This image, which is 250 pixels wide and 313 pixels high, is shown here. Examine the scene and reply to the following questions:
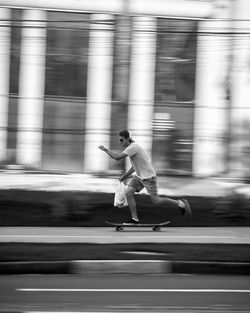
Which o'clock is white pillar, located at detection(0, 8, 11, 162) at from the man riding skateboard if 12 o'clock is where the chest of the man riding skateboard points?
The white pillar is roughly at 2 o'clock from the man riding skateboard.

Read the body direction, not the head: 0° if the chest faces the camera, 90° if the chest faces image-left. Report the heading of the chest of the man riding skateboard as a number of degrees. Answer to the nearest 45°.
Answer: approximately 90°

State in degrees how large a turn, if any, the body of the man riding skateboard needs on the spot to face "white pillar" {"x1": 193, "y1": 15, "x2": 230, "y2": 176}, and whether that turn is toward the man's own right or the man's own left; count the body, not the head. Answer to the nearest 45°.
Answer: approximately 90° to the man's own right

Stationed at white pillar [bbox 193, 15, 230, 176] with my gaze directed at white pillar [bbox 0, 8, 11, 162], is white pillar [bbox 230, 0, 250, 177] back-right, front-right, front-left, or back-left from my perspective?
back-left

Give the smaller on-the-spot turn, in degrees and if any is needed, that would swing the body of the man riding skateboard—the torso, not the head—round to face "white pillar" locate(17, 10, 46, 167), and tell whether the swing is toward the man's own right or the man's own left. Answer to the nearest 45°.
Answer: approximately 45° to the man's own right

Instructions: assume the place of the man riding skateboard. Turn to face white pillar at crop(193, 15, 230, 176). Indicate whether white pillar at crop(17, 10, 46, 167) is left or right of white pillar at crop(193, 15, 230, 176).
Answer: left

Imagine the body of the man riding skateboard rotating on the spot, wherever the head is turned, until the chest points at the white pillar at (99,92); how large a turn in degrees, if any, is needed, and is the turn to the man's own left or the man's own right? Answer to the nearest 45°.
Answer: approximately 90° to the man's own right
